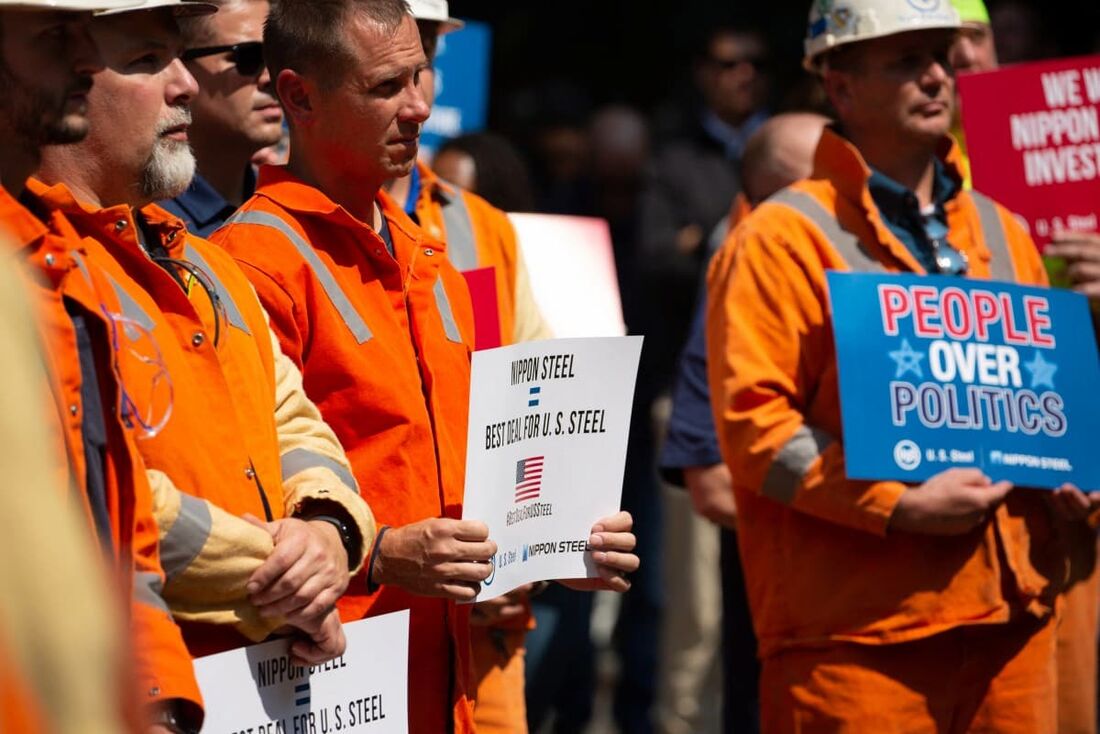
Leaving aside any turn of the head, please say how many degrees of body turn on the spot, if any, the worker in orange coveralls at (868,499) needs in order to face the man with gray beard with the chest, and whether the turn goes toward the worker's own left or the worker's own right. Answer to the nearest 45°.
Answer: approximately 90° to the worker's own right

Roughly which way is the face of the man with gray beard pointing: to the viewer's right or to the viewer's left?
to the viewer's right

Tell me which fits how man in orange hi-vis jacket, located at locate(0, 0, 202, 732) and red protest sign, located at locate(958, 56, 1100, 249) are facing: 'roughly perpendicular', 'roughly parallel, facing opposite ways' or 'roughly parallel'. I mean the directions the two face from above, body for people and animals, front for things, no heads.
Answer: roughly perpendicular

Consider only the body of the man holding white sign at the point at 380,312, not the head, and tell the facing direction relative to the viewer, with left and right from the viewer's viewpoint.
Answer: facing the viewer and to the right of the viewer

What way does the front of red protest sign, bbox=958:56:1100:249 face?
toward the camera

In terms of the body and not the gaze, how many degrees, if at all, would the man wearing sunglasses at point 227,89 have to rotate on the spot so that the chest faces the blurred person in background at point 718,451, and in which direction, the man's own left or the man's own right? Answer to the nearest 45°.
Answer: approximately 90° to the man's own left
